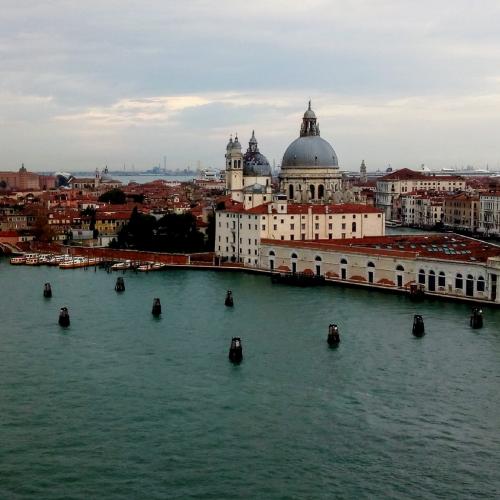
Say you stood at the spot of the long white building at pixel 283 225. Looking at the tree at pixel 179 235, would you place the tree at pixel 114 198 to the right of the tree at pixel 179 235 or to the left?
right

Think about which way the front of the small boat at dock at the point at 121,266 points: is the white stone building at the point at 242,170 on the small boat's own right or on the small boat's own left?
on the small boat's own right

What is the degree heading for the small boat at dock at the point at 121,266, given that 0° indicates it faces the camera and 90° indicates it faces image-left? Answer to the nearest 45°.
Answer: approximately 90°

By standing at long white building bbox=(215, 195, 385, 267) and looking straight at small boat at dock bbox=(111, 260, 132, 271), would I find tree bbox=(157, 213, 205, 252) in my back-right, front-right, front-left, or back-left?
front-right

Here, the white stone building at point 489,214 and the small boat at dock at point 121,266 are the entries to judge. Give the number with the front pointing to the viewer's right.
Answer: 0

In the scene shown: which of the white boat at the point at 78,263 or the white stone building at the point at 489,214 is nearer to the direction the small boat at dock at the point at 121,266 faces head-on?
the white boat

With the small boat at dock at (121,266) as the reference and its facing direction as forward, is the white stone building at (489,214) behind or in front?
behind

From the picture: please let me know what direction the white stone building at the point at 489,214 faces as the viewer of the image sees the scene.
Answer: facing the viewer and to the left of the viewer

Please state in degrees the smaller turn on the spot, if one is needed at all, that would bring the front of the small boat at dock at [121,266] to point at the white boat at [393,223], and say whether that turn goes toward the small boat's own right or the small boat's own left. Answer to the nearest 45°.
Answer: approximately 135° to the small boat's own right

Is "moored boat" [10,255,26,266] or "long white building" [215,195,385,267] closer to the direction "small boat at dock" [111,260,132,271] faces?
the moored boat

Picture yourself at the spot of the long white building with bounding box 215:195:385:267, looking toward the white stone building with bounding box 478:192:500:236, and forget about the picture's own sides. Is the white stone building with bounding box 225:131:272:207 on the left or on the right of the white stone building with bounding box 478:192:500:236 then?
left

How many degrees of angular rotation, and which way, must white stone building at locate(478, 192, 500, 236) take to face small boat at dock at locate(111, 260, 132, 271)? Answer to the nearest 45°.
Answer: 0° — it already faces it

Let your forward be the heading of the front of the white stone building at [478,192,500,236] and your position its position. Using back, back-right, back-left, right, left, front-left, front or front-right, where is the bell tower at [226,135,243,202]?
front
